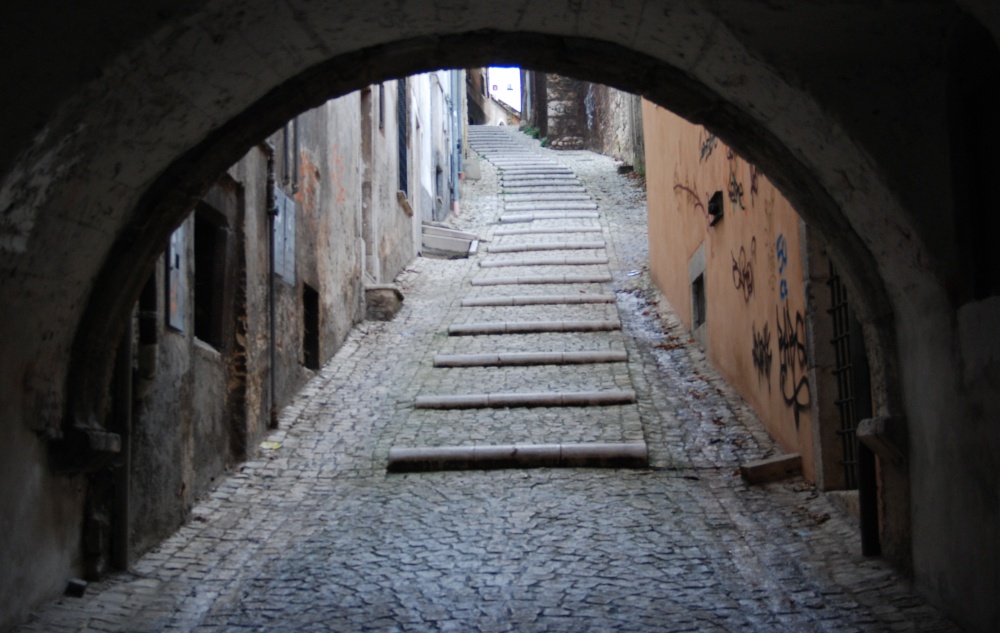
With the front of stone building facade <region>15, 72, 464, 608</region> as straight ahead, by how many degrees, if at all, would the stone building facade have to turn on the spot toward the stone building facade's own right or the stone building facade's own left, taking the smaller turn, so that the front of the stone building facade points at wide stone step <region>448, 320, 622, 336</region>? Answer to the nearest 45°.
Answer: approximately 45° to the stone building facade's own left

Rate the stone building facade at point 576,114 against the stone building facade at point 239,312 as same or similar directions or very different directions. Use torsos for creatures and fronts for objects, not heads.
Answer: very different directions

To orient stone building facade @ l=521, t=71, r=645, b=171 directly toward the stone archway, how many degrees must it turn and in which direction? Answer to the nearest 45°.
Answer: approximately 45° to its left

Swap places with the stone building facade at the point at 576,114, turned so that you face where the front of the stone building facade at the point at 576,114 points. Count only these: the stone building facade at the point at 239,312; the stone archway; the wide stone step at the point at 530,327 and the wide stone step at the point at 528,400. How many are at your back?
0

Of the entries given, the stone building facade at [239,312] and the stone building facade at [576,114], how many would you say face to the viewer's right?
1

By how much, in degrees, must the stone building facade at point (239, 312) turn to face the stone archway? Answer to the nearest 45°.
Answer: approximately 90° to its right

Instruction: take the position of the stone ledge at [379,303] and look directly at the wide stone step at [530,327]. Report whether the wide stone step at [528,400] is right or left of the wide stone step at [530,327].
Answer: right

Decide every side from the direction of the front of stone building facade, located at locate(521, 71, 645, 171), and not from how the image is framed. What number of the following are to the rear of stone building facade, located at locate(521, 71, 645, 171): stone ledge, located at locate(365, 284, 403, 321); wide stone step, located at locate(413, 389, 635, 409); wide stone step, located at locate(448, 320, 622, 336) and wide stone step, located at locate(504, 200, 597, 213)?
0

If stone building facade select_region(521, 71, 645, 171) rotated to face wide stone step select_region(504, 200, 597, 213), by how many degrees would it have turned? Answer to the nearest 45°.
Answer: approximately 45° to its left

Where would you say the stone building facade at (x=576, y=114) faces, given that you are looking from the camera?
facing the viewer and to the left of the viewer

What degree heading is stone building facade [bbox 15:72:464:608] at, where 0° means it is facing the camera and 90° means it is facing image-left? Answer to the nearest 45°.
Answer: approximately 270°

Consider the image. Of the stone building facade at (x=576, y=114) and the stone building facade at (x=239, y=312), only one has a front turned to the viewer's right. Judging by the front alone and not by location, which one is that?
the stone building facade at (x=239, y=312)

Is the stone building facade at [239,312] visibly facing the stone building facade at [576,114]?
no
